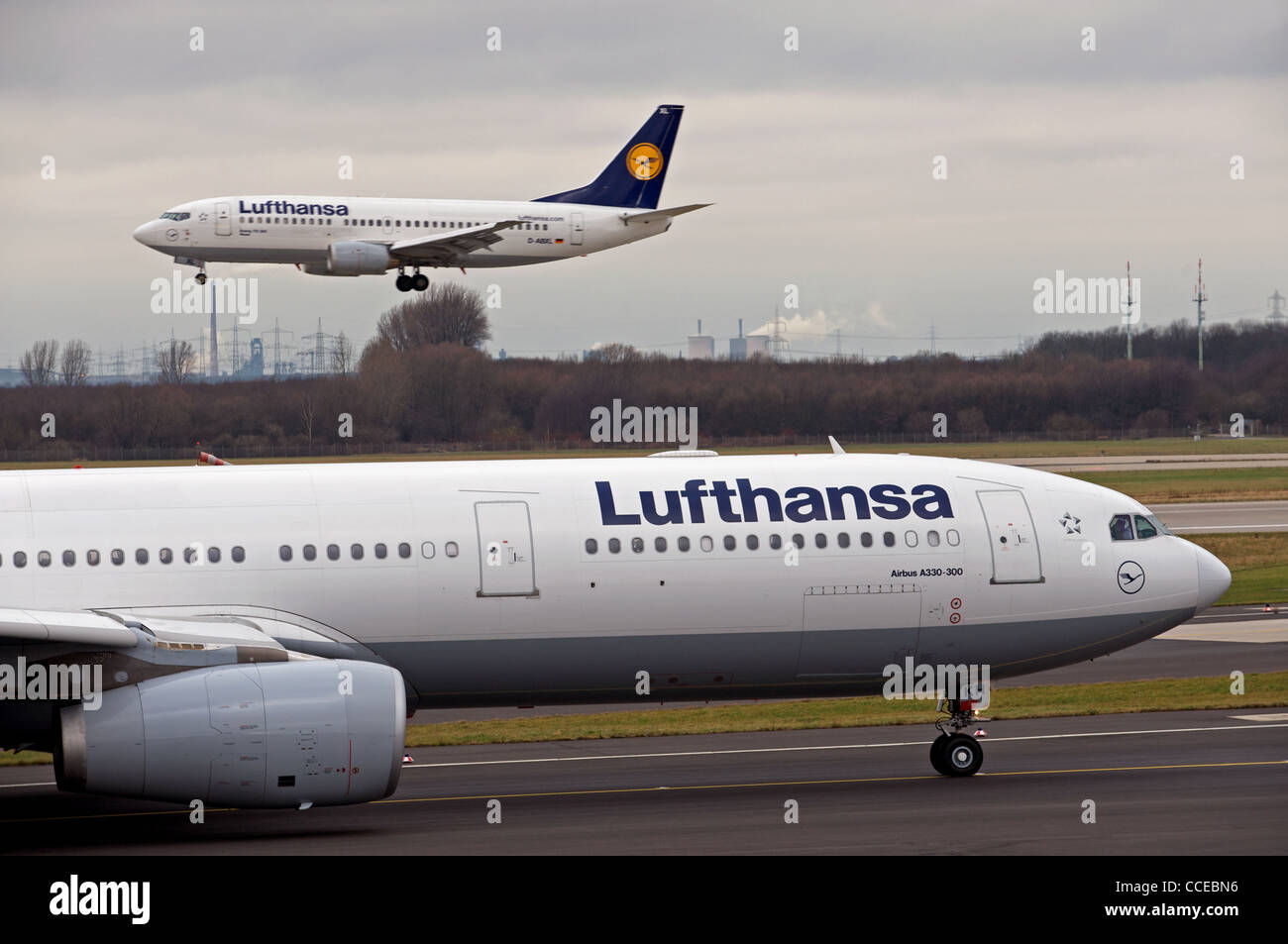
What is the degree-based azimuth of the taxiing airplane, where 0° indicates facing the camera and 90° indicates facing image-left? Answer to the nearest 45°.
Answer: approximately 270°
